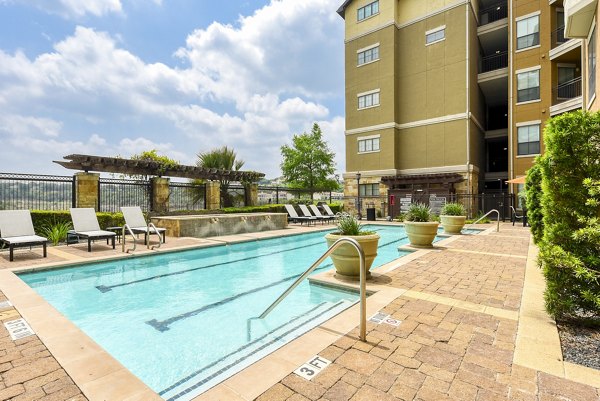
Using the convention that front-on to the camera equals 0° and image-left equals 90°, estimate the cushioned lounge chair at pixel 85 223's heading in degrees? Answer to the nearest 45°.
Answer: approximately 315°

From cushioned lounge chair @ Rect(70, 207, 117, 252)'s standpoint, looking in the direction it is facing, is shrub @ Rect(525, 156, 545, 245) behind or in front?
in front

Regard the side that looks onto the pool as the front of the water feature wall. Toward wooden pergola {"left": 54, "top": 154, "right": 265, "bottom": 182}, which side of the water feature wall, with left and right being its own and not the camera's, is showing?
back

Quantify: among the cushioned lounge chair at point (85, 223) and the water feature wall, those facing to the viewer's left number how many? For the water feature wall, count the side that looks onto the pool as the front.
0

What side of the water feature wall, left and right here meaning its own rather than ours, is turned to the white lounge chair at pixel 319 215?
left

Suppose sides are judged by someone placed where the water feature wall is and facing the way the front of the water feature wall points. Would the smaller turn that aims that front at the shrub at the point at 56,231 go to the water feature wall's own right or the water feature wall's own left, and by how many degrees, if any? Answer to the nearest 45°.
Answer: approximately 135° to the water feature wall's own right

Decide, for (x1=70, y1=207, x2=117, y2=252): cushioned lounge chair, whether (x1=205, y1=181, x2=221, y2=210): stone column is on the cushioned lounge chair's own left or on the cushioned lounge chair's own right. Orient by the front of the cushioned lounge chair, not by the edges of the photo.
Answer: on the cushioned lounge chair's own left

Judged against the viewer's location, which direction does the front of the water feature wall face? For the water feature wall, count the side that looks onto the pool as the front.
facing the viewer and to the right of the viewer

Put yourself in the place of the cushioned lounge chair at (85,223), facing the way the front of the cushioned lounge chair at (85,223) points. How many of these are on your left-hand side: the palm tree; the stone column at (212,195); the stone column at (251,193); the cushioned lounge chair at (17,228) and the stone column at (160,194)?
4

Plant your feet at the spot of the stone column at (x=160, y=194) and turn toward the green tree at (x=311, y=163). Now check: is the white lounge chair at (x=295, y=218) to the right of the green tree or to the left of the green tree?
right

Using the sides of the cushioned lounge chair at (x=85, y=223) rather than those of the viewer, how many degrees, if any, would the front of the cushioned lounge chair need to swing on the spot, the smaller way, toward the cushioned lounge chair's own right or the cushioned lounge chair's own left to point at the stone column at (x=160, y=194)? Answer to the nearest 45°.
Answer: approximately 90° to the cushioned lounge chair's own left

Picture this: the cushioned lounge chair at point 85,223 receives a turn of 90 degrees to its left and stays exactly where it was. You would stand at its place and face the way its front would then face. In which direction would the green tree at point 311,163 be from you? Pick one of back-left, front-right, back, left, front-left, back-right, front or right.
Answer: front

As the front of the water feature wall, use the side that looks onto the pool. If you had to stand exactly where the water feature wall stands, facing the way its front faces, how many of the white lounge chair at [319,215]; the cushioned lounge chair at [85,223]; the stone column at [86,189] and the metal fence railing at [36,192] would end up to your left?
1

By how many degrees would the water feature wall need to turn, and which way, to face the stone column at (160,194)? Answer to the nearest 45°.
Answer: approximately 180°
